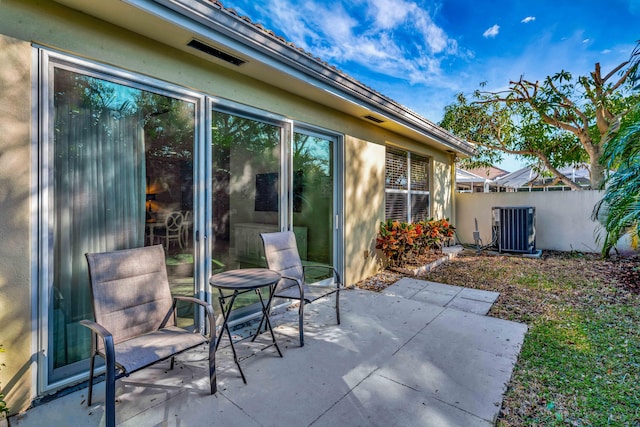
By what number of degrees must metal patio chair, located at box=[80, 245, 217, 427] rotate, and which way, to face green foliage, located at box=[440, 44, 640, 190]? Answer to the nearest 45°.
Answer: approximately 45° to its left

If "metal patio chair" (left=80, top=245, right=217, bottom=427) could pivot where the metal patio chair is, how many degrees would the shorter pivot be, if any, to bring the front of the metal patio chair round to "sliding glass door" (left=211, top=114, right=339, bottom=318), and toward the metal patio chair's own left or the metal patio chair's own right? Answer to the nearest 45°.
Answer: approximately 90° to the metal patio chair's own left

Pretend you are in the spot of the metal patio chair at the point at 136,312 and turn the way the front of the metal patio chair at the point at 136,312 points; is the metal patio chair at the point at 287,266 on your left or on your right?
on your left

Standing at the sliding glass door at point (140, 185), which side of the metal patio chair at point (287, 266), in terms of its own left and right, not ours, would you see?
right

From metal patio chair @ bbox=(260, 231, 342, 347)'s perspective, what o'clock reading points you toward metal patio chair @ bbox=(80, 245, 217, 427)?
metal patio chair @ bbox=(80, 245, 217, 427) is roughly at 3 o'clock from metal patio chair @ bbox=(260, 231, 342, 347).

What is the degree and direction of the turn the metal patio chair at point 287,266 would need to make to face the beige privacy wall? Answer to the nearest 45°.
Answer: approximately 90° to its left

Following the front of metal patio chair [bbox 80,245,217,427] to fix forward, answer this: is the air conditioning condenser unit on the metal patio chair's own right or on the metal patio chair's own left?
on the metal patio chair's own left

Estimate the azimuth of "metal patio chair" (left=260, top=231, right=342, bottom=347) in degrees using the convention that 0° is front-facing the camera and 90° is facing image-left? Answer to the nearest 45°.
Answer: approximately 315°

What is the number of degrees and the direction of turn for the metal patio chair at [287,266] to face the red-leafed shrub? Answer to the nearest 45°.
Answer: approximately 90° to its left
